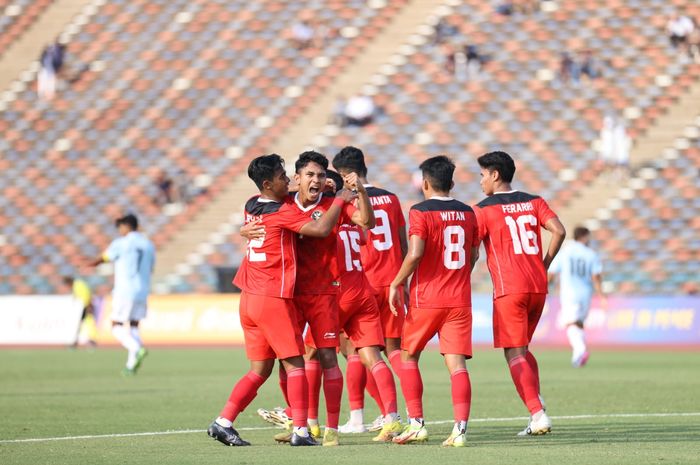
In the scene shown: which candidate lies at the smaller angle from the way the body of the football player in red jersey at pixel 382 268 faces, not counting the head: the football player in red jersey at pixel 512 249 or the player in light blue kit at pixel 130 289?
the player in light blue kit

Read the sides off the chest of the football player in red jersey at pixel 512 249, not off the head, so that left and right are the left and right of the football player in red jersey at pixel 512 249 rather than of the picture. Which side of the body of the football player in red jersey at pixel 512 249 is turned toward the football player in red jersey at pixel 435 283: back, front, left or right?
left

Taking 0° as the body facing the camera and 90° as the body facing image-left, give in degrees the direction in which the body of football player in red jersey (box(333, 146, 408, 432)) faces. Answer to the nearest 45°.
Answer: approximately 135°

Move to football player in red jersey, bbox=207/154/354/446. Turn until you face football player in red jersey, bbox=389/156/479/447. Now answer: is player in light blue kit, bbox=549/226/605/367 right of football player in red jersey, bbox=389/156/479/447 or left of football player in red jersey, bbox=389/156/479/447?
left

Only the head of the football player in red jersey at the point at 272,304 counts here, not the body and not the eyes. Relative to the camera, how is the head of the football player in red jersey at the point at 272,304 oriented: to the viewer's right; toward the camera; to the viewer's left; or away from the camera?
to the viewer's right

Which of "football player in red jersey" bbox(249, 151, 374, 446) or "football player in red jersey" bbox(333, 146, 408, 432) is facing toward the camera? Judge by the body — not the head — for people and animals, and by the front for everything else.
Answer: "football player in red jersey" bbox(249, 151, 374, 446)

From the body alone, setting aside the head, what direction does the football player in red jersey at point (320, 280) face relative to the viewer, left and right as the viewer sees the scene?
facing the viewer

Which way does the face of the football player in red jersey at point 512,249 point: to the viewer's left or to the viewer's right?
to the viewer's left

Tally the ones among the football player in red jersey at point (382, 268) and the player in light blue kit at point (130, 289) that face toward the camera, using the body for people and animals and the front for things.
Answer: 0

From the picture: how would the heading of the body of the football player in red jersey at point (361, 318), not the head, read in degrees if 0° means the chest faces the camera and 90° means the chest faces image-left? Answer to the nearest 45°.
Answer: approximately 135°

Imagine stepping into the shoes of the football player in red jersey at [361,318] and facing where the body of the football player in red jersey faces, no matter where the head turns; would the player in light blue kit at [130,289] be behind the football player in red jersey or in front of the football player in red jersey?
in front

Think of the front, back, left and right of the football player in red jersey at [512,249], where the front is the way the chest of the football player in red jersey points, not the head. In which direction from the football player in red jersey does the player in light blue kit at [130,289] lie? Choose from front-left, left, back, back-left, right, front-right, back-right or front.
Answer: front
